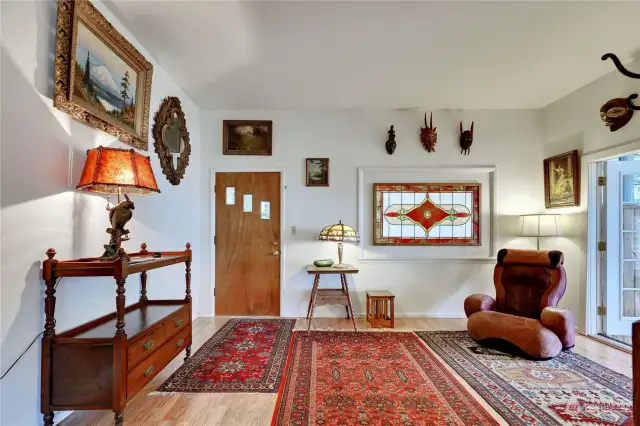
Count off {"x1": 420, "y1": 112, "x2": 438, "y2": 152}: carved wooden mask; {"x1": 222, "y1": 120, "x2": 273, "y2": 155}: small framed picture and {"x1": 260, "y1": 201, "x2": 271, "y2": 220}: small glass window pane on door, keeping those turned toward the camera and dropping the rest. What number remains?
3

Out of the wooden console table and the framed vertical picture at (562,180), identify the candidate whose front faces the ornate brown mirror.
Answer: the framed vertical picture

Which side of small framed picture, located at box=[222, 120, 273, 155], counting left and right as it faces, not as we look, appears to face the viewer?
front

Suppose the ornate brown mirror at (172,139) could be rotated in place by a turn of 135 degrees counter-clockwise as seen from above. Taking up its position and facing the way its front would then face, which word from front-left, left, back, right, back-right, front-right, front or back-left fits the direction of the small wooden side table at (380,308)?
right

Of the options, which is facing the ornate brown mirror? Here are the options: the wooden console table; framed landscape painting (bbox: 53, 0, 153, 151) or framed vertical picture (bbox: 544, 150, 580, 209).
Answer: the framed vertical picture

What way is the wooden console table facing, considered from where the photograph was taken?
facing the viewer and to the right of the viewer

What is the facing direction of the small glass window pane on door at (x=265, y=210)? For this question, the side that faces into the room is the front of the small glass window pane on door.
toward the camera

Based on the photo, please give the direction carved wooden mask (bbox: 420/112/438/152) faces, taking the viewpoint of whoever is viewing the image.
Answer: facing the viewer

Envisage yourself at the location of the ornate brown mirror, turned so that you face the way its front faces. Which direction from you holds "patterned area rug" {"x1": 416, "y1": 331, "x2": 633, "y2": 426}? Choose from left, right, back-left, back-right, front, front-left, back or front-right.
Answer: front

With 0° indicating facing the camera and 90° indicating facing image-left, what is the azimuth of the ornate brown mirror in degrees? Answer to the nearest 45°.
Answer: approximately 315°

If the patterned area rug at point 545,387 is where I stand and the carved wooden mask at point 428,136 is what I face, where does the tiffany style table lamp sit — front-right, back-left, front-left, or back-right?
front-left

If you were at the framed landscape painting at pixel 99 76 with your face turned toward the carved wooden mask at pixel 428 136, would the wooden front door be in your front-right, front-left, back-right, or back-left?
front-left

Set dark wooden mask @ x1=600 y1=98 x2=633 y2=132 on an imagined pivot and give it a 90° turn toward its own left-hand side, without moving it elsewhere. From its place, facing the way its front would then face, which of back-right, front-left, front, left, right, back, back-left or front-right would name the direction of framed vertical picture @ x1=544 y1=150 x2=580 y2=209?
back

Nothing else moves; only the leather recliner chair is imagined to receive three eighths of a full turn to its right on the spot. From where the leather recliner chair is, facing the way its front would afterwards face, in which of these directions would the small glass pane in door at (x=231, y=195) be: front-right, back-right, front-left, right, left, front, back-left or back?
left

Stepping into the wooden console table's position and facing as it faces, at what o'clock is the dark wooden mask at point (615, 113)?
The dark wooden mask is roughly at 11 o'clock from the wooden console table.

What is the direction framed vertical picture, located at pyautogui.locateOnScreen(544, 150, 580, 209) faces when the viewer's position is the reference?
facing the viewer and to the left of the viewer

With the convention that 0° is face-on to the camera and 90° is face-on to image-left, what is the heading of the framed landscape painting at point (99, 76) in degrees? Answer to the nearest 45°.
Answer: approximately 315°
